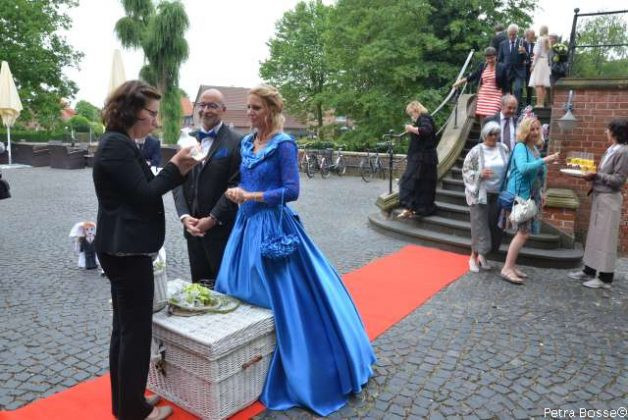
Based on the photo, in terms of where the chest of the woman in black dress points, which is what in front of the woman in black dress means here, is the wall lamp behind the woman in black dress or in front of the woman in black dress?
behind

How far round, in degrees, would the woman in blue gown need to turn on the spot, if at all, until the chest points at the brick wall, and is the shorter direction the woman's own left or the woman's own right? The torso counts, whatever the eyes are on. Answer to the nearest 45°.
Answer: approximately 180°

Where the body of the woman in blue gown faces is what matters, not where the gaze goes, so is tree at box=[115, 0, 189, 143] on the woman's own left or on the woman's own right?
on the woman's own right

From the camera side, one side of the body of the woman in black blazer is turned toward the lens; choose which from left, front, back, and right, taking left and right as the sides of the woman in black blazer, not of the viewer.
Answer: right

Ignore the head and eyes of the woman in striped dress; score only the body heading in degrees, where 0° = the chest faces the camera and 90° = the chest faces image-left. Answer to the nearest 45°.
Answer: approximately 0°

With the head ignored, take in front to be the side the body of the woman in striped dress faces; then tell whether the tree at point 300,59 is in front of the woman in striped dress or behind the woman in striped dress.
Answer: behind

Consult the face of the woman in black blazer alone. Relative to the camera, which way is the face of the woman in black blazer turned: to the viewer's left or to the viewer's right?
to the viewer's right

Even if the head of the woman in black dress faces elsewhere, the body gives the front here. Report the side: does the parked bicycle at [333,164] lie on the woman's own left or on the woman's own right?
on the woman's own right

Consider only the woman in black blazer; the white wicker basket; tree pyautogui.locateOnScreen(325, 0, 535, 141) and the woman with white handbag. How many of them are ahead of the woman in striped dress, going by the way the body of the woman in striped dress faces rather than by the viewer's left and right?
3
